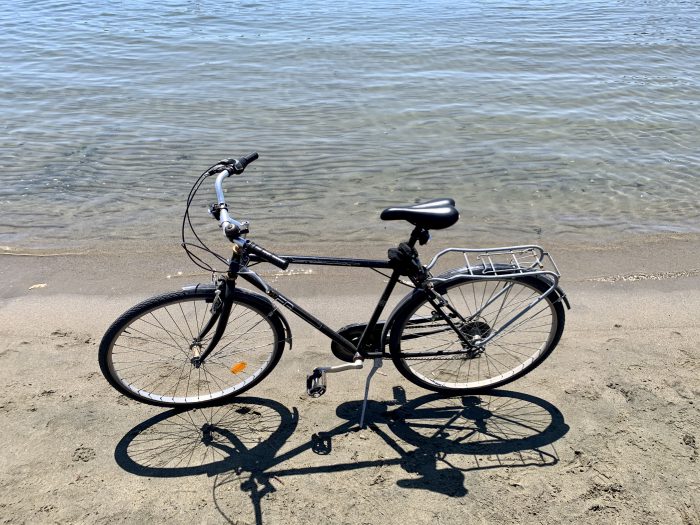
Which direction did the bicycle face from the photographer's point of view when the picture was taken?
facing to the left of the viewer
